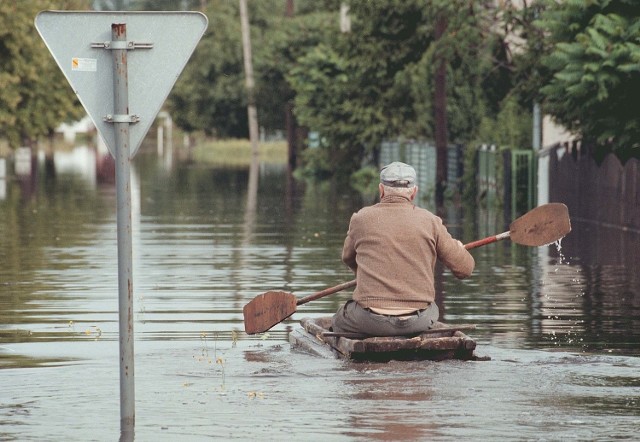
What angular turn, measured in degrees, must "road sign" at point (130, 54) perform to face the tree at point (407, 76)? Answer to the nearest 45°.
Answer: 0° — it already faces it

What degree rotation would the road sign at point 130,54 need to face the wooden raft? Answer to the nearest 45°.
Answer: approximately 45° to its right

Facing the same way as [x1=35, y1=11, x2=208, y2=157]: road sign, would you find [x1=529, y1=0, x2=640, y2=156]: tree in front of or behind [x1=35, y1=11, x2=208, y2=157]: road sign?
in front

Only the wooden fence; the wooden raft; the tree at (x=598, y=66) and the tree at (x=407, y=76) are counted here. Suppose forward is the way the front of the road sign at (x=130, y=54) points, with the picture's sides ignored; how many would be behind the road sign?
0

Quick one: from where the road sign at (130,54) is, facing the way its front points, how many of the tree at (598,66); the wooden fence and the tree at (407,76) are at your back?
0

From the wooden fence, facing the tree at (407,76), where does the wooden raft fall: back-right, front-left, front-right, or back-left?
back-left

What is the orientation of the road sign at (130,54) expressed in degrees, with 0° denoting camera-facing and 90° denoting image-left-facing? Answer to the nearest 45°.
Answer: approximately 180°
